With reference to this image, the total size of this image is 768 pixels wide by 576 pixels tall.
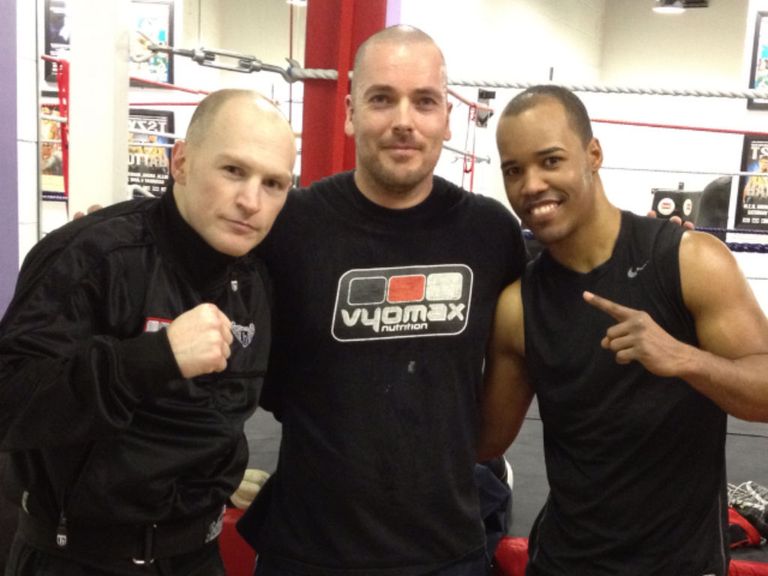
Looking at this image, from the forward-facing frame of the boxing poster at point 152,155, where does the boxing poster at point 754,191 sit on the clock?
the boxing poster at point 754,191 is roughly at 9 o'clock from the boxing poster at point 152,155.

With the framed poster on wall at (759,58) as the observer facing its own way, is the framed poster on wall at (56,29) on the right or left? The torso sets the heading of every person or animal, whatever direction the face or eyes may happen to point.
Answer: on its right

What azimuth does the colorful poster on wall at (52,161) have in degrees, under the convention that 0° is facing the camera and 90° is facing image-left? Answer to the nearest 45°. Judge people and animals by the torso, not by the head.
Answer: approximately 0°

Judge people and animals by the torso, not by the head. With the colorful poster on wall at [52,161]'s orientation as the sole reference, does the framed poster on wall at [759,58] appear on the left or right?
on its left

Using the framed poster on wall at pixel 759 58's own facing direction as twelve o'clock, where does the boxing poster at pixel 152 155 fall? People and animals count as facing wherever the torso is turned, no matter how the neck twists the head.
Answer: The boxing poster is roughly at 2 o'clock from the framed poster on wall.
